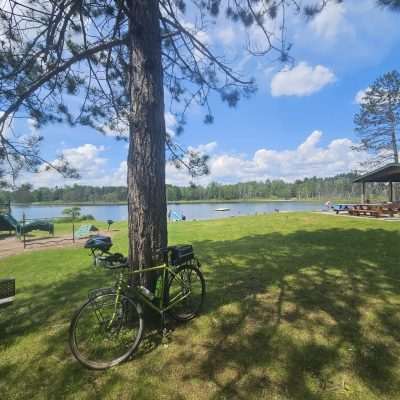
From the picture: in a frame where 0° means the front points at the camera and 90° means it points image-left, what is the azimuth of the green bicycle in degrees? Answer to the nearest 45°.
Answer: approximately 45°
